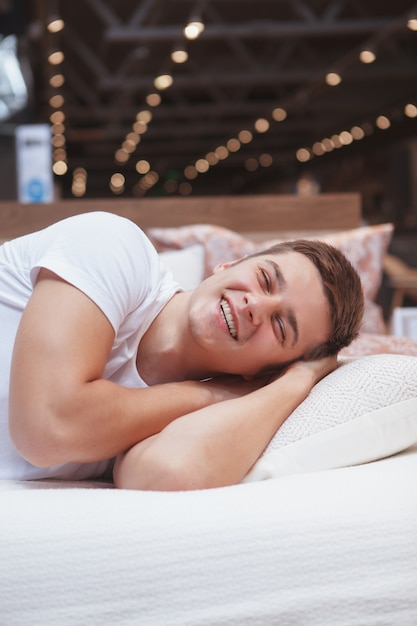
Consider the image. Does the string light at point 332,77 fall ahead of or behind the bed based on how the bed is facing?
behind

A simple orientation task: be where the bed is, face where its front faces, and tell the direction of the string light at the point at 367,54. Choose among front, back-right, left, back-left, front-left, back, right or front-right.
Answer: back

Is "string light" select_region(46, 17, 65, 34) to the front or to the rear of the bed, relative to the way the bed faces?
to the rear

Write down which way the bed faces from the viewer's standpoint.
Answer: facing the viewer

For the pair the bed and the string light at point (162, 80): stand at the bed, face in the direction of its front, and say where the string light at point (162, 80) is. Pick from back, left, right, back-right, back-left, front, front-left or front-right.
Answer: back
